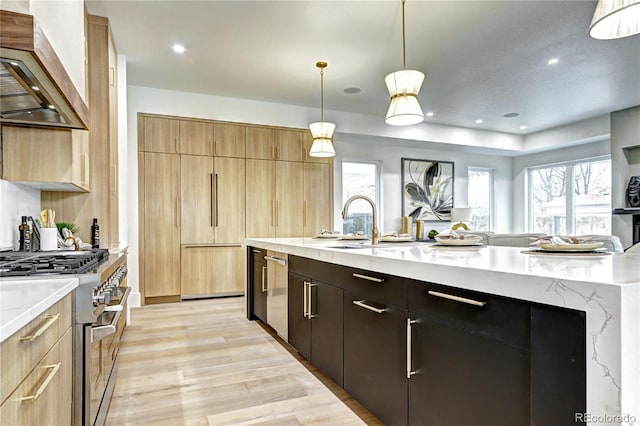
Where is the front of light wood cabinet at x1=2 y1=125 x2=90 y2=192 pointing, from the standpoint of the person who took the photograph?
facing to the right of the viewer

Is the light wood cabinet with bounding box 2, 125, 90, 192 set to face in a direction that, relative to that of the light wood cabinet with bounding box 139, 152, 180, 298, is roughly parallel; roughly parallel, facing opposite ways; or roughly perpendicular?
roughly perpendicular

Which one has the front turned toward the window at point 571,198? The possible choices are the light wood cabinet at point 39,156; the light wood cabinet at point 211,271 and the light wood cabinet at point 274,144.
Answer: the light wood cabinet at point 39,156

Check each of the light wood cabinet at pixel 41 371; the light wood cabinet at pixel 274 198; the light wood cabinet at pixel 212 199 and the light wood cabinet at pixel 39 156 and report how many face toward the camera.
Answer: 2

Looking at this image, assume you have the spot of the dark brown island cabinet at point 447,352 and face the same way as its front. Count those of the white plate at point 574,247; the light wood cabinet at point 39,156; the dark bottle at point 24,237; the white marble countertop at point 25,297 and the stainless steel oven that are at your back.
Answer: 1

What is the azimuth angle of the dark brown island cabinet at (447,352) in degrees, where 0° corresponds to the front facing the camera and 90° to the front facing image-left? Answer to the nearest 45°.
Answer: approximately 45°

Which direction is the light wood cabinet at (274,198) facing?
toward the camera

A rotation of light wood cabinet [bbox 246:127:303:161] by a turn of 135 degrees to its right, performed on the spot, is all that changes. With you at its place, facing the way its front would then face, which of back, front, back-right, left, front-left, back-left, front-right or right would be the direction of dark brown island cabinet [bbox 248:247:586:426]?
back-left

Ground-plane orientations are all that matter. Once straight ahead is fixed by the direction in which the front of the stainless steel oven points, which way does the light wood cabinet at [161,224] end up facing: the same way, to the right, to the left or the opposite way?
to the right

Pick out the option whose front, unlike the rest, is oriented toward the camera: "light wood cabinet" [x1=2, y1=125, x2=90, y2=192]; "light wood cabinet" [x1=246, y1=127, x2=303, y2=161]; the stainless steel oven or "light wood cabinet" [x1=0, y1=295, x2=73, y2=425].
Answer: "light wood cabinet" [x1=246, y1=127, x2=303, y2=161]

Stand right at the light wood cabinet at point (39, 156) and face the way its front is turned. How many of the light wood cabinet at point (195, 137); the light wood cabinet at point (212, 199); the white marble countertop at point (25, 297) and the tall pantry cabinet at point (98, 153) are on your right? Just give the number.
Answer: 1

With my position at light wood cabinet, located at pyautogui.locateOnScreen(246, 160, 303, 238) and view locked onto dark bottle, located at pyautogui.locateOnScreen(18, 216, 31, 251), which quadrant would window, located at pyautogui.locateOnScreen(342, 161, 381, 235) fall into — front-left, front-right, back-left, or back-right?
back-left

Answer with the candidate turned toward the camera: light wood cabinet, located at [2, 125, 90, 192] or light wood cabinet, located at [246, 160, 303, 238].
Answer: light wood cabinet, located at [246, 160, 303, 238]

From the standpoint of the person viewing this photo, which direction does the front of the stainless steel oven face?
facing to the right of the viewer

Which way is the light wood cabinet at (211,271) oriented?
toward the camera

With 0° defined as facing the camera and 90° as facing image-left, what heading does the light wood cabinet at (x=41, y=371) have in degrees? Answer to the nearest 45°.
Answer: approximately 270°

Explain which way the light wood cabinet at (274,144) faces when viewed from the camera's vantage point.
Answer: facing the viewer
